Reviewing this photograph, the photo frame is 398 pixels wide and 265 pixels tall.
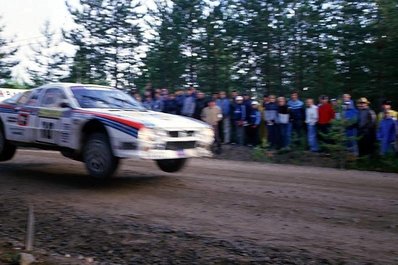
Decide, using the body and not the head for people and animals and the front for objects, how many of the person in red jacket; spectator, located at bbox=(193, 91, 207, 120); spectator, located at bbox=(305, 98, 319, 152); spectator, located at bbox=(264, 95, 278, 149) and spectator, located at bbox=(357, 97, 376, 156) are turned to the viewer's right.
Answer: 0

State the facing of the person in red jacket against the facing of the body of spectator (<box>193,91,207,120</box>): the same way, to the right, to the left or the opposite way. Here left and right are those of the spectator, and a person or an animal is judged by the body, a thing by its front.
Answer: the same way

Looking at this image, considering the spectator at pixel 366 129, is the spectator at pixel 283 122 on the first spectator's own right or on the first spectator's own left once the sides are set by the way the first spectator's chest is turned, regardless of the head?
on the first spectator's own right

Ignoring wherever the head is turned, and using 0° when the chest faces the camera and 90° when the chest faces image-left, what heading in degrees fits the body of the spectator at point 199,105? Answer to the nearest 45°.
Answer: approximately 45°

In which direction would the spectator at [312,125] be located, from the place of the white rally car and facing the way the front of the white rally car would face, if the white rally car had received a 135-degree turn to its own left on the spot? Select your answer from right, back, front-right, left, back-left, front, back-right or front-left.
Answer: front-right

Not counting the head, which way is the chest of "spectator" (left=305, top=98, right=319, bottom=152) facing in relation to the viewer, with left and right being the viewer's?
facing the viewer and to the left of the viewer

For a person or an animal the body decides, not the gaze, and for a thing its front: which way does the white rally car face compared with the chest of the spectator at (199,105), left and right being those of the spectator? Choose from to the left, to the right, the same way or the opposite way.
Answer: to the left

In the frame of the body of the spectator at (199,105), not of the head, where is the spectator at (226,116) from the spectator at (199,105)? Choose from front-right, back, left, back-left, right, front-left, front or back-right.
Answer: back-left

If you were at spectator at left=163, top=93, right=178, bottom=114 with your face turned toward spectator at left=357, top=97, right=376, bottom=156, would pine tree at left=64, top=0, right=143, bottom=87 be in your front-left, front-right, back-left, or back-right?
back-left

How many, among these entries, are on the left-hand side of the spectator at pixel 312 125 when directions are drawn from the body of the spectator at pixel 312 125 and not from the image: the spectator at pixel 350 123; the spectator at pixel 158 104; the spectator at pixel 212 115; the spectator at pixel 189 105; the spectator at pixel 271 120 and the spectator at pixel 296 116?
1

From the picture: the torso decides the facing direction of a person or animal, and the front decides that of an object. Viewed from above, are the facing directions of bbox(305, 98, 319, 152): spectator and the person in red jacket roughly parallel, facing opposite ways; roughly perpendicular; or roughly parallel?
roughly parallel

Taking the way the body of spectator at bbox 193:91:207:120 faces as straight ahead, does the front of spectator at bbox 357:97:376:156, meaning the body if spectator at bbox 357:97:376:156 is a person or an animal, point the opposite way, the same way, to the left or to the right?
the same way

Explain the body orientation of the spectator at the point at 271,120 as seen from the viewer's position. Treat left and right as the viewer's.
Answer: facing the viewer

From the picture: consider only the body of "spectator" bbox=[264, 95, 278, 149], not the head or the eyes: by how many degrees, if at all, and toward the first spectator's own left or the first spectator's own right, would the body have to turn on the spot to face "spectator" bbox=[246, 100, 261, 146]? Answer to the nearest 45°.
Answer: approximately 135° to the first spectator's own right
